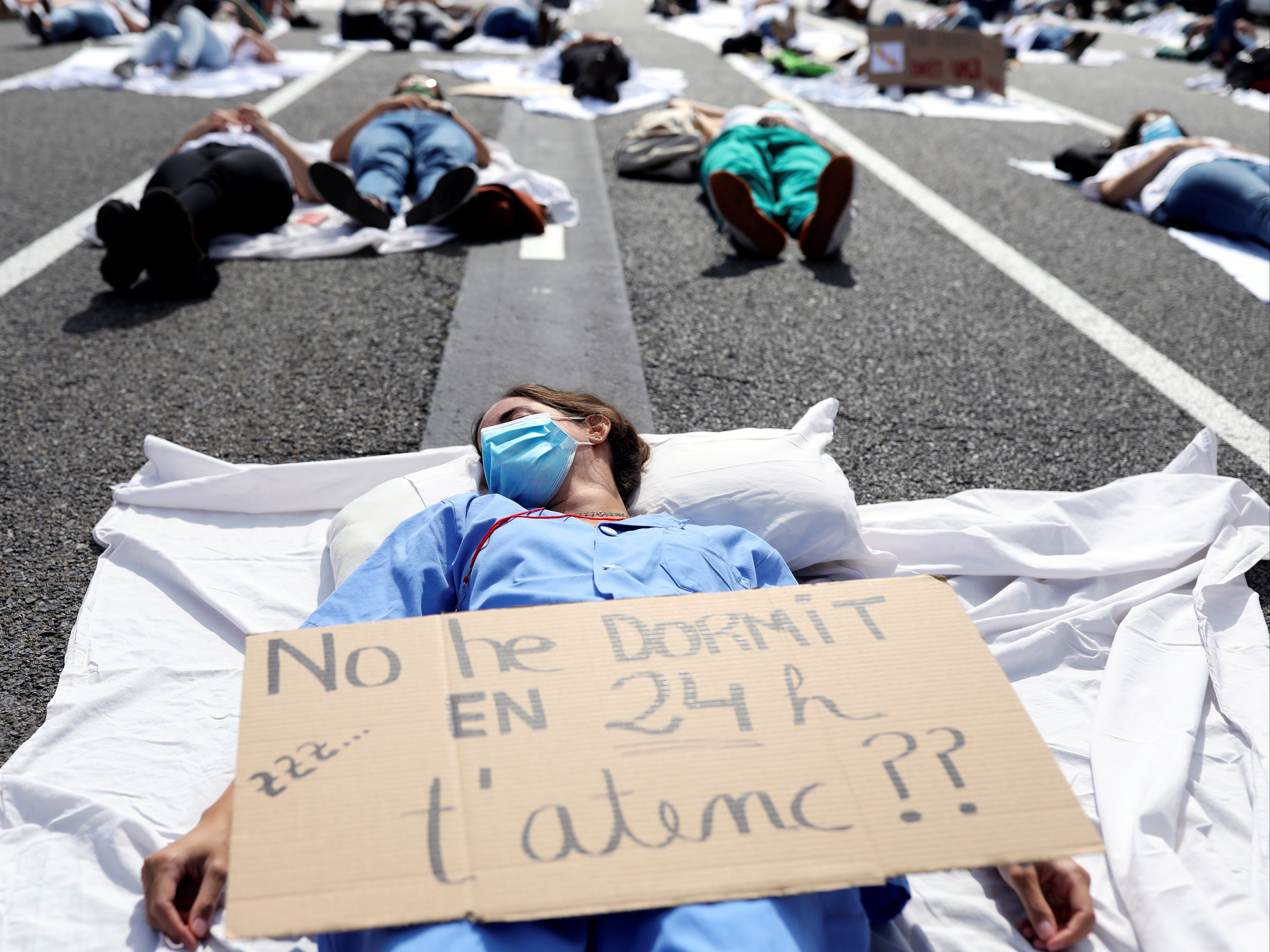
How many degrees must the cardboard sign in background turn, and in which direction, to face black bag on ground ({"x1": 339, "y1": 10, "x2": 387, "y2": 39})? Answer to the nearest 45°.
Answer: approximately 90° to its right

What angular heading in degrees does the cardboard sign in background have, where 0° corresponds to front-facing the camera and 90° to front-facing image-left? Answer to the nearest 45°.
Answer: approximately 0°

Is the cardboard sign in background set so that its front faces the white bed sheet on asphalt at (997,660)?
yes

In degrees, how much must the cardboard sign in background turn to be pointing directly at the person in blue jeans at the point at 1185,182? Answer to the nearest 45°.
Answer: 0° — it already faces them

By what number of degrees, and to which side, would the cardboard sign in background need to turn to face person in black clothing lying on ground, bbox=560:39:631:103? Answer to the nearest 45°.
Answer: approximately 45° to its right

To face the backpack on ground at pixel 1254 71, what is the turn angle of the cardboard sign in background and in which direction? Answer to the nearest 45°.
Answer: approximately 135° to its left

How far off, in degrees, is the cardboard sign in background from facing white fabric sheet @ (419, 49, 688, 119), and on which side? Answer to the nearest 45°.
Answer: approximately 90° to its right

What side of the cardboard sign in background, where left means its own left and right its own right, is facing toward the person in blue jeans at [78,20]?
right

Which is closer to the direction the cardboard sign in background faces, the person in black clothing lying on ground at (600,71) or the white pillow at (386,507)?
the white pillow
